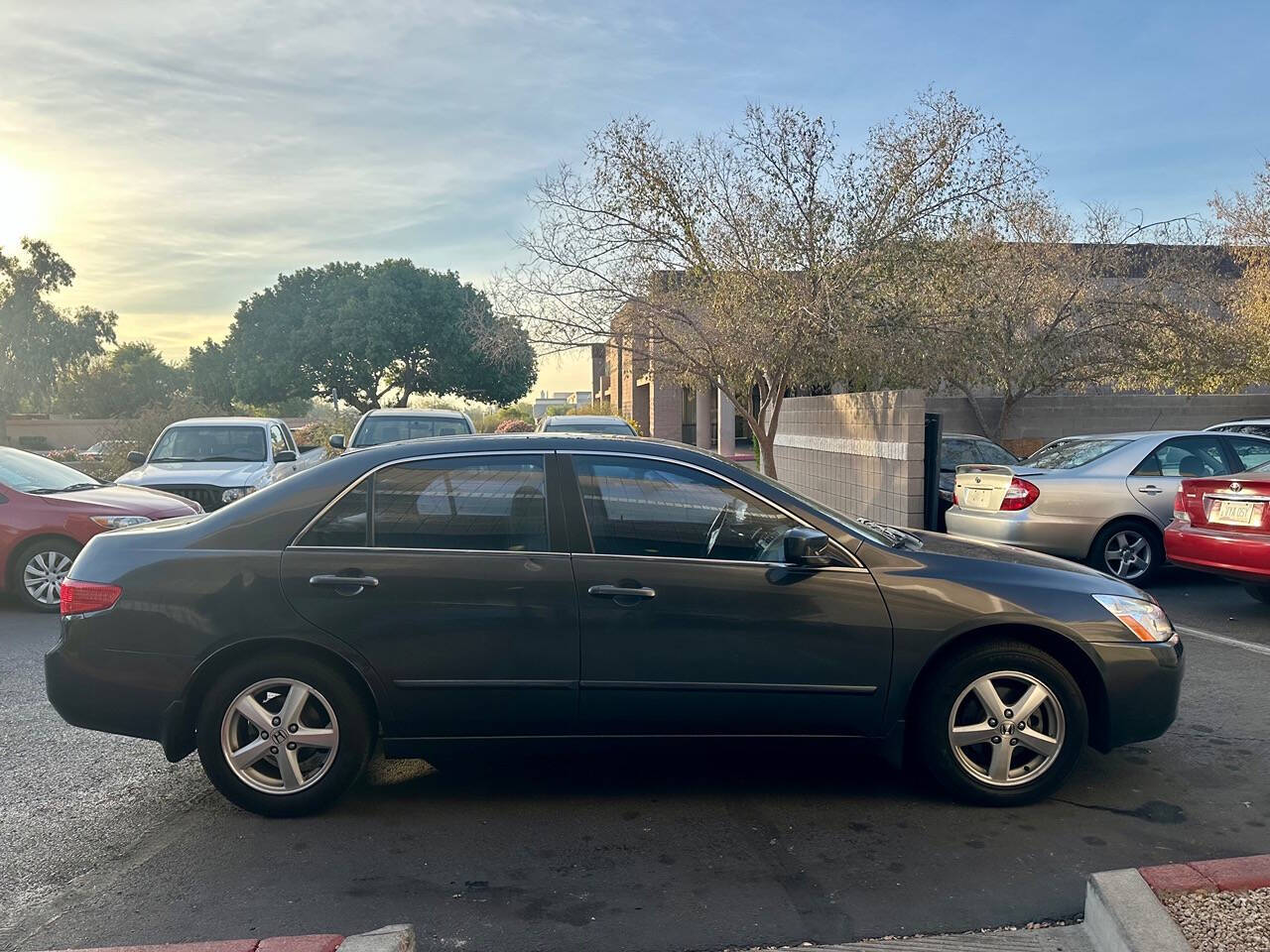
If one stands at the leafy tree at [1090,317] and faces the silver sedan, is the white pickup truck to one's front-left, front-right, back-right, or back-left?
front-right

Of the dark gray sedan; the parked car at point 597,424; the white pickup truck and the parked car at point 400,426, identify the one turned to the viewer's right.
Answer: the dark gray sedan

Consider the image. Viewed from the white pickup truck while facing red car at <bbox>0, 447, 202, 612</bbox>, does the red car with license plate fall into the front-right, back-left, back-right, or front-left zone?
front-left

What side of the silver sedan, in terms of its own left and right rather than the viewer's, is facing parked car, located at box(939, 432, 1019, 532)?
left

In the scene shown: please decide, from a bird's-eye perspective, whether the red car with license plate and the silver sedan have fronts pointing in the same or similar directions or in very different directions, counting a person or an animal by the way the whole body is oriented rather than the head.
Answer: same or similar directions

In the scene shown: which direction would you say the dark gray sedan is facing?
to the viewer's right

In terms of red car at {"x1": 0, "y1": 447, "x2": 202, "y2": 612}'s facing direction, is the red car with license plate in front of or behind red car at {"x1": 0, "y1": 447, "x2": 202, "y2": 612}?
in front

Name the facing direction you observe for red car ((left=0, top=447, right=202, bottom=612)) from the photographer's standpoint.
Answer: facing the viewer and to the right of the viewer

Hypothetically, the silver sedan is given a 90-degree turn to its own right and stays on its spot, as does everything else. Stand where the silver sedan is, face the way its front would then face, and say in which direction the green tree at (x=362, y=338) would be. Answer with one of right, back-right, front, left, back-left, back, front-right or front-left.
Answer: back

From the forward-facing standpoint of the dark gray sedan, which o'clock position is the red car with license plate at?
The red car with license plate is roughly at 11 o'clock from the dark gray sedan.

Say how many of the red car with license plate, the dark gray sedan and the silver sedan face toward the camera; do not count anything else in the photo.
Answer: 0

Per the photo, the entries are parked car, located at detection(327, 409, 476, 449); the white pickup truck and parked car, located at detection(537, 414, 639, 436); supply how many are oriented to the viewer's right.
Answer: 0

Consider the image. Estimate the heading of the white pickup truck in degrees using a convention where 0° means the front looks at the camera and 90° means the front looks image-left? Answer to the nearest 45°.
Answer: approximately 45°

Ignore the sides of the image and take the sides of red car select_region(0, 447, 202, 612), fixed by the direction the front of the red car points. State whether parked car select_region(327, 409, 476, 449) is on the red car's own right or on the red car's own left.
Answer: on the red car's own left

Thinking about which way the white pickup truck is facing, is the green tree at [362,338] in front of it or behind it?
behind

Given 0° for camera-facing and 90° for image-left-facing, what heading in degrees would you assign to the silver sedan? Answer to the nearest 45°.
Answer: approximately 225°

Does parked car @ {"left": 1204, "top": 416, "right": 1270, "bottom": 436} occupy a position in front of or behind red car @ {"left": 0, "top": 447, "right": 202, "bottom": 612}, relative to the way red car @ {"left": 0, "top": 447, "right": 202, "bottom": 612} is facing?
in front

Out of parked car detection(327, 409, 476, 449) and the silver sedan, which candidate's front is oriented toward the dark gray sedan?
the parked car

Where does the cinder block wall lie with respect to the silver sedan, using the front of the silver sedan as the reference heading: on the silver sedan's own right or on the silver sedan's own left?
on the silver sedan's own left
